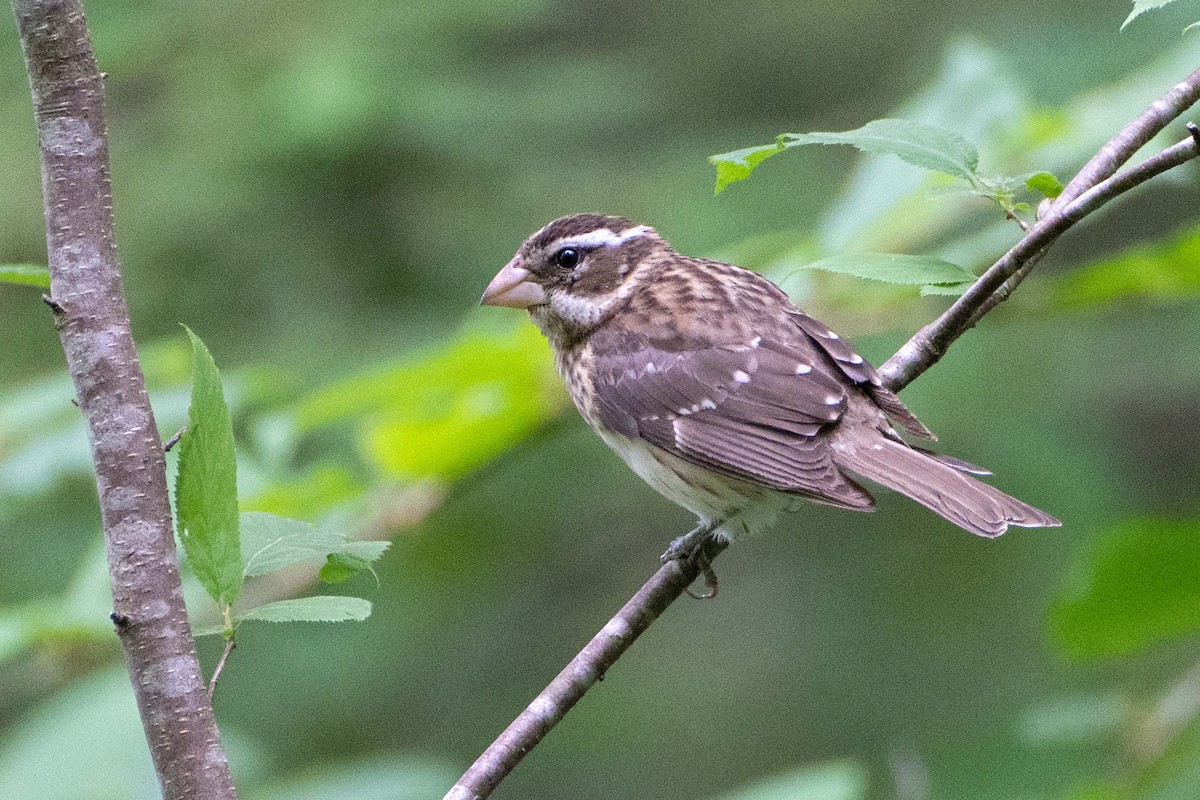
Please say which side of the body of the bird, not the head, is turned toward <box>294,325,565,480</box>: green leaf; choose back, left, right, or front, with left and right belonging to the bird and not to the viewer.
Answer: front

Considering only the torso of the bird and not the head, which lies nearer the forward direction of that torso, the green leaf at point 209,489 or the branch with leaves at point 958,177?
the green leaf

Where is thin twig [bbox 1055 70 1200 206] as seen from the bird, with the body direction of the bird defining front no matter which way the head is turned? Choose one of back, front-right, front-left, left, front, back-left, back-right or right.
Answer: back-left

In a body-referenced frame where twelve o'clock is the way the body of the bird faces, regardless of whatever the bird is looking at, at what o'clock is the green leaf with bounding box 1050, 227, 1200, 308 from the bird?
The green leaf is roughly at 6 o'clock from the bird.

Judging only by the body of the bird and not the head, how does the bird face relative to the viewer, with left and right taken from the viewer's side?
facing to the left of the viewer

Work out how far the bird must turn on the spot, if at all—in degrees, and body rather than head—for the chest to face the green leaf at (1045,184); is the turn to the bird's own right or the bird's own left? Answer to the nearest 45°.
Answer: approximately 135° to the bird's own left
